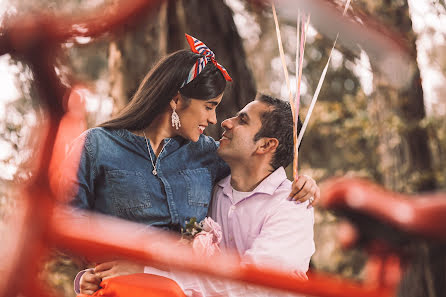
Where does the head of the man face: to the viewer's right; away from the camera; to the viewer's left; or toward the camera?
to the viewer's left

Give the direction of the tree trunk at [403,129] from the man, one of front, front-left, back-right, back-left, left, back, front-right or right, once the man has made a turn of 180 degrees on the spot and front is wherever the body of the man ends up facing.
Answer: front

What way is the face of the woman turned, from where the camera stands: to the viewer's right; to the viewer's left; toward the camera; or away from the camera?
to the viewer's right

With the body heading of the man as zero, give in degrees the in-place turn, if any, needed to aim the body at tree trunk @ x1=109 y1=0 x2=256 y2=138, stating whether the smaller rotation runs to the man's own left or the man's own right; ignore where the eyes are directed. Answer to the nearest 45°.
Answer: approximately 135° to the man's own right

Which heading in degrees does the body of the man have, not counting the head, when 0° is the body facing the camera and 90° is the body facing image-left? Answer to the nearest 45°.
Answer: approximately 45°
